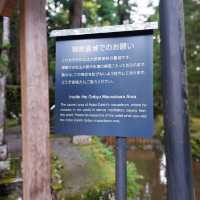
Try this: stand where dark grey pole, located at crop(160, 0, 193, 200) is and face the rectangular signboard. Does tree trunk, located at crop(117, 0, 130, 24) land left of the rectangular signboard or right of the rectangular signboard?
right

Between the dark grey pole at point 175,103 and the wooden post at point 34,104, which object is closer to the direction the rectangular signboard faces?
the wooden post

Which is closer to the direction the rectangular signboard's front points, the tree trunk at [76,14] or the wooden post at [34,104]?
the wooden post

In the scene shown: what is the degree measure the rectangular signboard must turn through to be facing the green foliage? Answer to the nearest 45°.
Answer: approximately 135° to its right

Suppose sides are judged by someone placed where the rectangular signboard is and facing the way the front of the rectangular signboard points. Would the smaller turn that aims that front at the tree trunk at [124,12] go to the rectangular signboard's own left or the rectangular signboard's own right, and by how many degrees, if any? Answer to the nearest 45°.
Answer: approximately 135° to the rectangular signboard's own right

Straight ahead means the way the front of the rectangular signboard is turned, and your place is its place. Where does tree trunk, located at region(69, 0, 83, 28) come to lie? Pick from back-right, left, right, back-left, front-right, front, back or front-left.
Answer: back-right

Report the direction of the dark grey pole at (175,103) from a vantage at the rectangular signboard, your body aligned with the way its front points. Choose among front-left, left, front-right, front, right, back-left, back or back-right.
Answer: left

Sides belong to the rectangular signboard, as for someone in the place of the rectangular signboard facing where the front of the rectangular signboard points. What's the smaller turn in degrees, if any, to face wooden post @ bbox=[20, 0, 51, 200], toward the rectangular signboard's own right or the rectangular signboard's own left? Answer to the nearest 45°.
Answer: approximately 45° to the rectangular signboard's own right

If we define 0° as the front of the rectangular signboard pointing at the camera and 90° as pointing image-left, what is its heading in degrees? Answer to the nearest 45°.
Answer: approximately 45°
